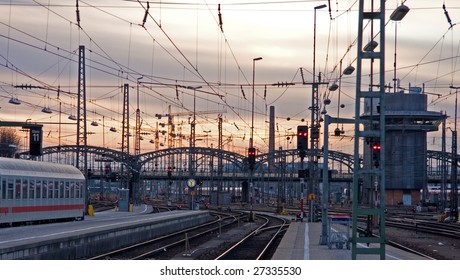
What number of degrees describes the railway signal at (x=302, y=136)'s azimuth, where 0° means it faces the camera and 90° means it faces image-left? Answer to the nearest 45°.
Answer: approximately 0°

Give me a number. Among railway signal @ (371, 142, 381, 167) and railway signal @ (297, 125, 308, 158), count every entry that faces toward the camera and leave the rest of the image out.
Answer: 2

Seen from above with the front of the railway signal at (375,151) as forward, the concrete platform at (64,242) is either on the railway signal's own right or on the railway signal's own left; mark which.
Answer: on the railway signal's own right

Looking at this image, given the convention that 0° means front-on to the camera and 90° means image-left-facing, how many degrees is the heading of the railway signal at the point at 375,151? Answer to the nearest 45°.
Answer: approximately 0°

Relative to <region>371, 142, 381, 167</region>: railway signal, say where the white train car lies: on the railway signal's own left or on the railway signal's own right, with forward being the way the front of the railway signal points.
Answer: on the railway signal's own right

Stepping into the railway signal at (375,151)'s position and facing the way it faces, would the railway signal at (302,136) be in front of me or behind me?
behind

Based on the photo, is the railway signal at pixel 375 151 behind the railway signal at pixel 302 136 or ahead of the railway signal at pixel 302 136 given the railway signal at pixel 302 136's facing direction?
ahead

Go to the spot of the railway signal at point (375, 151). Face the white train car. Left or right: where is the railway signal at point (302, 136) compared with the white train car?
right
